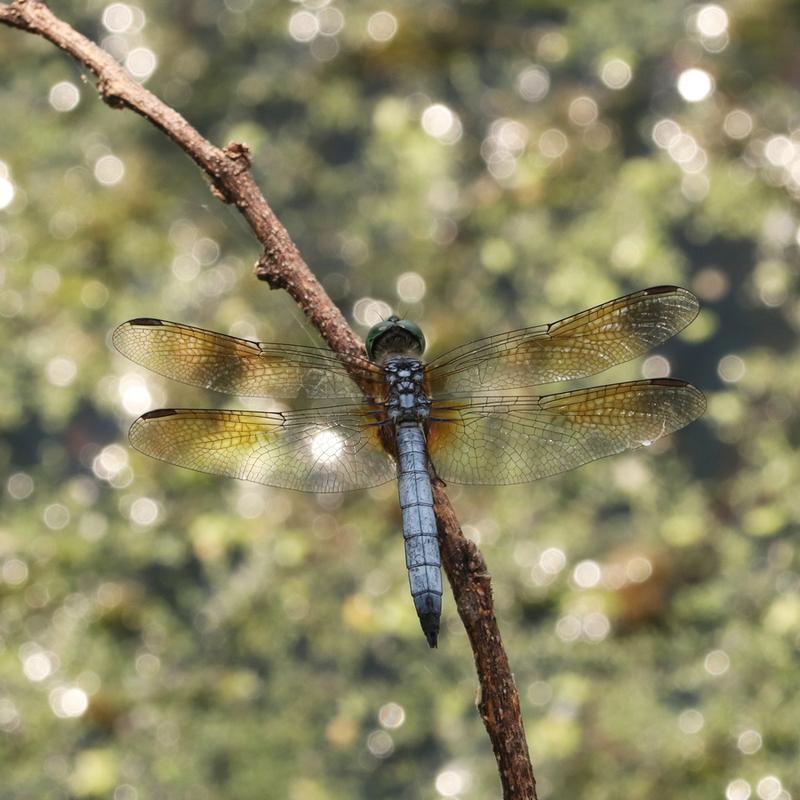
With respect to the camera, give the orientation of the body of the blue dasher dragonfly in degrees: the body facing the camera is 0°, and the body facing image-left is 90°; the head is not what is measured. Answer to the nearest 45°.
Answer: approximately 180°
